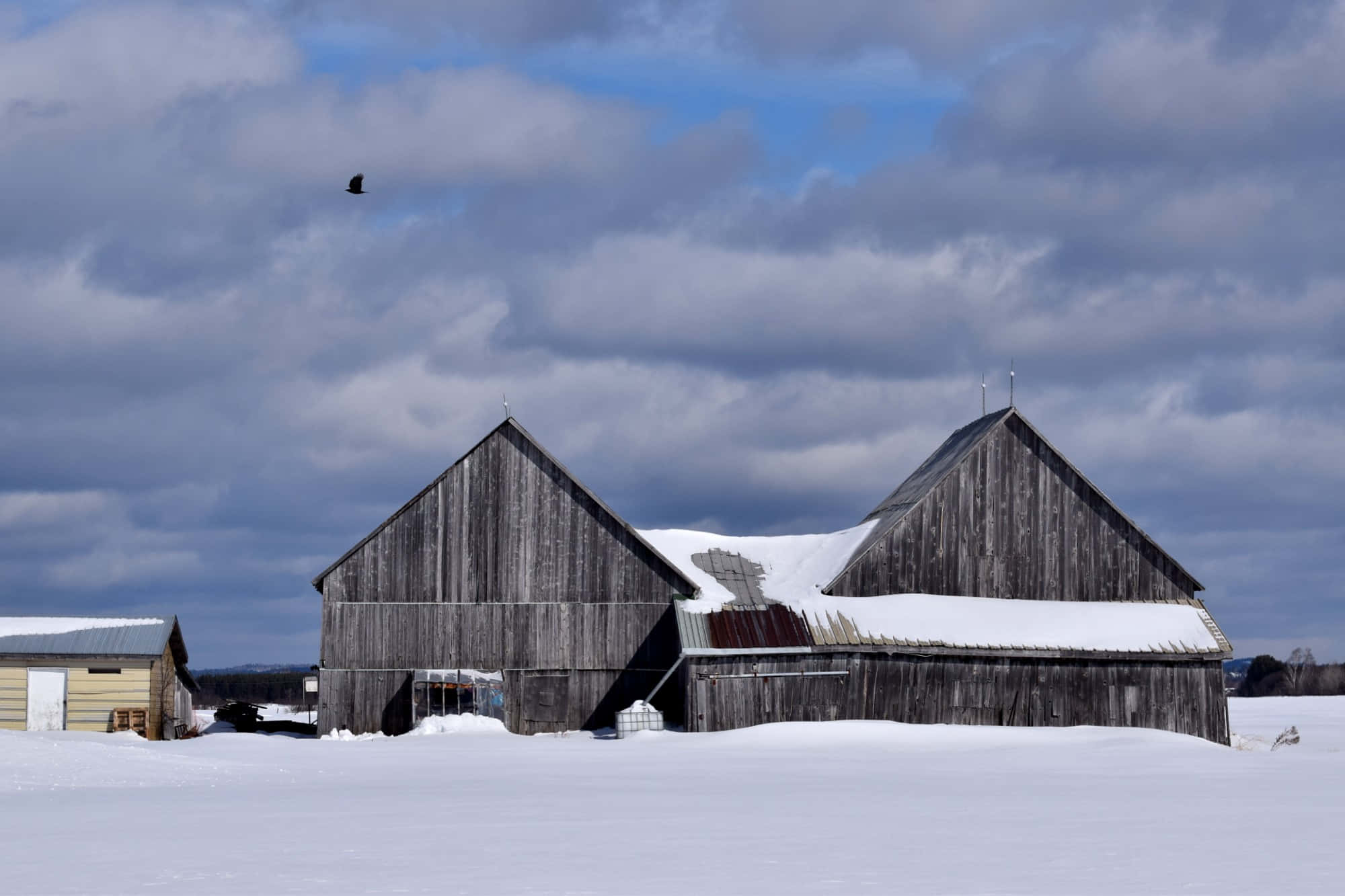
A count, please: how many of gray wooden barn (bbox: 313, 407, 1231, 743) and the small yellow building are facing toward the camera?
2

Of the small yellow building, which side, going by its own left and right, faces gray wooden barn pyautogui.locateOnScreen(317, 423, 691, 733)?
left

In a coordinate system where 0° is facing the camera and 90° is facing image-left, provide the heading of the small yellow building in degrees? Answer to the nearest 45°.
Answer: approximately 0°

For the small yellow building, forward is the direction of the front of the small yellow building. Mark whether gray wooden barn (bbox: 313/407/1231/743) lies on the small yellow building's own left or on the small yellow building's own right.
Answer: on the small yellow building's own left

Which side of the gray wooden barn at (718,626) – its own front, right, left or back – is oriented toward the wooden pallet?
right

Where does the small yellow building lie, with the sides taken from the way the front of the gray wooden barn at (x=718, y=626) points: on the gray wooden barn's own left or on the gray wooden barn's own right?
on the gray wooden barn's own right

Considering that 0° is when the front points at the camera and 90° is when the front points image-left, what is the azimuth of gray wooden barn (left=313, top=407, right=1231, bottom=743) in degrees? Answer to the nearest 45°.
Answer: approximately 0°

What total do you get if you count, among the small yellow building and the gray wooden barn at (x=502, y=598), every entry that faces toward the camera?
2

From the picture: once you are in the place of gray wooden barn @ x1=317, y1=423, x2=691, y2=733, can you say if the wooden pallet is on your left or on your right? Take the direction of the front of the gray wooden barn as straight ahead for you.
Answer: on your right

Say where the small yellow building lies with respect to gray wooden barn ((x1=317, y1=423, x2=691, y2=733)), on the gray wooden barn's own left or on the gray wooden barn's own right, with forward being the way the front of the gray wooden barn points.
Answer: on the gray wooden barn's own right
